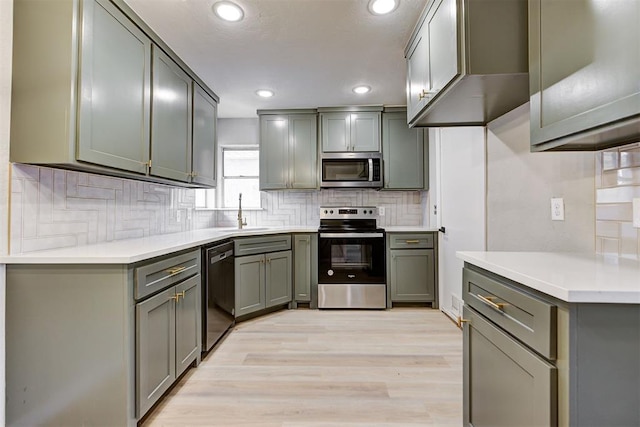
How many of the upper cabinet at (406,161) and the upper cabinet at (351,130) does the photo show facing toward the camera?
2

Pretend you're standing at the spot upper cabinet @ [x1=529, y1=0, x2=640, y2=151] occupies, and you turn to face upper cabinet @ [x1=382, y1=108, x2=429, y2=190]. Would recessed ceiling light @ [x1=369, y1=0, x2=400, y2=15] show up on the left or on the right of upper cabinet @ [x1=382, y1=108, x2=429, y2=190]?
left

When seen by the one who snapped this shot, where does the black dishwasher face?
facing the viewer and to the right of the viewer

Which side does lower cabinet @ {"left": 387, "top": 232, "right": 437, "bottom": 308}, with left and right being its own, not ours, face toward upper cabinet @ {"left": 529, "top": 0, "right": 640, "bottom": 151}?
front

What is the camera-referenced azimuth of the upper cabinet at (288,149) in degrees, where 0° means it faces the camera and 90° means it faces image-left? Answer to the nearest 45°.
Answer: approximately 0°

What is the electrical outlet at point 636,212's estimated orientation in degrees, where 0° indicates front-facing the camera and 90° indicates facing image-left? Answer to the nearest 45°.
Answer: approximately 45°

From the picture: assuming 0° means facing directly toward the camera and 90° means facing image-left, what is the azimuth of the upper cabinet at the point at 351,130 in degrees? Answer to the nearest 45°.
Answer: approximately 0°

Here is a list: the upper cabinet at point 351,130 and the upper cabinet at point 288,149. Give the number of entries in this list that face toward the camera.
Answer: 2

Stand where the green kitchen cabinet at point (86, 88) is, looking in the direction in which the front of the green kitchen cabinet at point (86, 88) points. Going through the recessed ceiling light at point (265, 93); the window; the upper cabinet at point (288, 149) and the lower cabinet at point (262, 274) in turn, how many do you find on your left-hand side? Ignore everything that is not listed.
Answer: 4

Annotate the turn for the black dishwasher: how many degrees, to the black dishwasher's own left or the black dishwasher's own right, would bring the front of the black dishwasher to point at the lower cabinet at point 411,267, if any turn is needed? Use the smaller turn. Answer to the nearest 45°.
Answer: approximately 45° to the black dishwasher's own left

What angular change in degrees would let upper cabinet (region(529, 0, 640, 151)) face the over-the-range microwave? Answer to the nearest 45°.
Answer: approximately 90° to its right

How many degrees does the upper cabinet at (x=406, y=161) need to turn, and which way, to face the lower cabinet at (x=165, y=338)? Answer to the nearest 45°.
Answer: approximately 45° to its right
